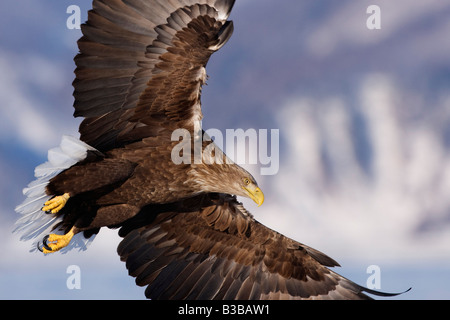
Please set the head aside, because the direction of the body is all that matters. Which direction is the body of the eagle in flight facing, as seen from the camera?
to the viewer's right
